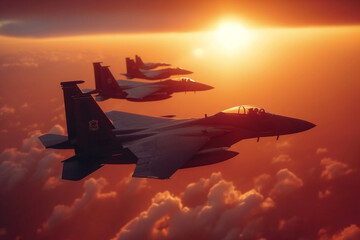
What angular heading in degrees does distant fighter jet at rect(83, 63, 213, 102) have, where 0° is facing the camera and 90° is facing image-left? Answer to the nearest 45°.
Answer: approximately 270°

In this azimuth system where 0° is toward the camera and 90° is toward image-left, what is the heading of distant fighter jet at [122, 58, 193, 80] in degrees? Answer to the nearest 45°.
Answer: approximately 270°

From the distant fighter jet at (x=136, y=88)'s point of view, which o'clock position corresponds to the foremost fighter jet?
The foremost fighter jet is roughly at 3 o'clock from the distant fighter jet.

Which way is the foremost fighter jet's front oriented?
to the viewer's right

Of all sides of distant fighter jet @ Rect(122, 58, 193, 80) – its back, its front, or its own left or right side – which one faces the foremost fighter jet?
right

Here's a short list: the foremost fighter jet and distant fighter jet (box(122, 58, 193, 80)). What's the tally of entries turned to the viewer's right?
2

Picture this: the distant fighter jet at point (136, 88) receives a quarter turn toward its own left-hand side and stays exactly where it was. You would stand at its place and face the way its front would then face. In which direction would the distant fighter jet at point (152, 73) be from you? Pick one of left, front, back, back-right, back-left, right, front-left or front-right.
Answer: front

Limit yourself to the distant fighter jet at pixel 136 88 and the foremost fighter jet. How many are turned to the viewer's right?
2

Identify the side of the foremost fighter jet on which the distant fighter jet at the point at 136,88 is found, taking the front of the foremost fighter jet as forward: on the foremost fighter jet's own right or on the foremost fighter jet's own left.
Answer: on the foremost fighter jet's own left
